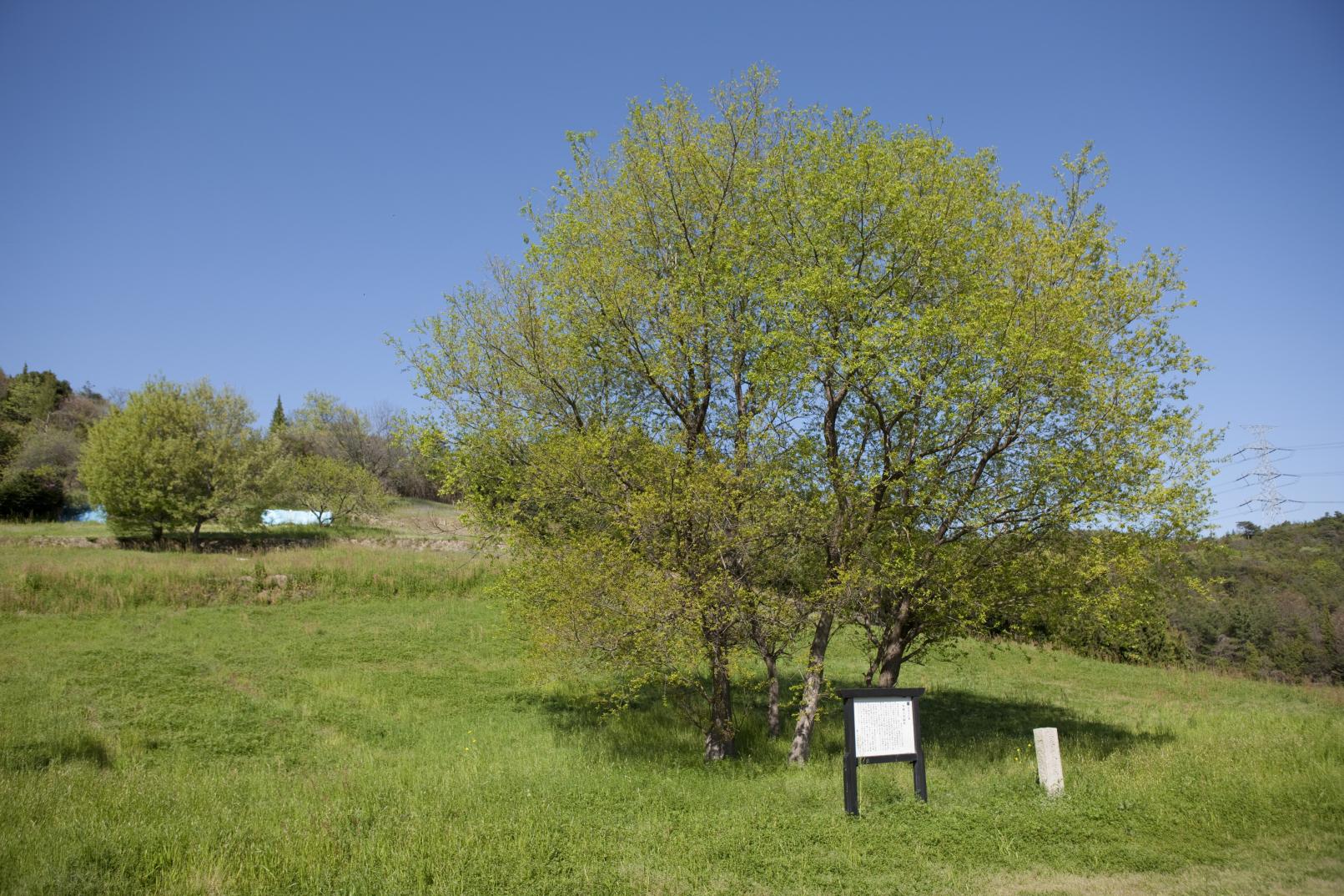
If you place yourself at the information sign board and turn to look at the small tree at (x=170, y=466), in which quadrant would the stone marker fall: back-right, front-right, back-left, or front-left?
back-right

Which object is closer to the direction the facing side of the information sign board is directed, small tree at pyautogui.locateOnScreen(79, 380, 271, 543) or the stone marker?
the stone marker

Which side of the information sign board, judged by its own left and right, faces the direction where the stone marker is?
left

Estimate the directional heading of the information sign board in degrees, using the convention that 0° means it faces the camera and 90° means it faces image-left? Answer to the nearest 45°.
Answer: approximately 315°

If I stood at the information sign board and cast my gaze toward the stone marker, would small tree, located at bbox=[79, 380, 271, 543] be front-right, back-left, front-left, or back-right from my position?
back-left

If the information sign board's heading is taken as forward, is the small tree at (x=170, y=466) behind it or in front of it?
behind
